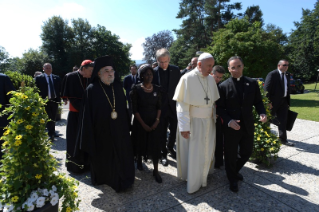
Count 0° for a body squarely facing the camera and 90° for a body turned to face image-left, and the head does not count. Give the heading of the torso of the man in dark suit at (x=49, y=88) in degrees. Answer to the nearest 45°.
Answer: approximately 0°

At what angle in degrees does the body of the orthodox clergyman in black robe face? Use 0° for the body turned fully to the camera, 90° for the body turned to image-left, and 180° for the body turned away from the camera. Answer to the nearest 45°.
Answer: approximately 315°

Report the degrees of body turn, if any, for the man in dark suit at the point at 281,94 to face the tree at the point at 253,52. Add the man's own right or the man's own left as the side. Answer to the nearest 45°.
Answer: approximately 135° to the man's own left

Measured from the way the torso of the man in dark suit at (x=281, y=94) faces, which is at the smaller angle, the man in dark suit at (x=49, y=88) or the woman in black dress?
the woman in black dress

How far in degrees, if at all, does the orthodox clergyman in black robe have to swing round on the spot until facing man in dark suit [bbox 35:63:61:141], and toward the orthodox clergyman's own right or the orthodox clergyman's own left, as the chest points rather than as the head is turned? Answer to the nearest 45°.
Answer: approximately 180°

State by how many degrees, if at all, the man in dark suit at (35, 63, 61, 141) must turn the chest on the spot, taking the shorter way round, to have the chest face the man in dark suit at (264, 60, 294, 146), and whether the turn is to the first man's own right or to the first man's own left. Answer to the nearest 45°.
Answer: approximately 45° to the first man's own left

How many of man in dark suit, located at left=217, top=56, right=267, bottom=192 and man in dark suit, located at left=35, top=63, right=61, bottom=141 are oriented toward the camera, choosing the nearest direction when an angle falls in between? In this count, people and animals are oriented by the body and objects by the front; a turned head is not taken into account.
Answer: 2

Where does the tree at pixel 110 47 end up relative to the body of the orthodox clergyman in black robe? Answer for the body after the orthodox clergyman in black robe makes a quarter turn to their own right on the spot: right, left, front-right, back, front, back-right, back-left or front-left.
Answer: back-right

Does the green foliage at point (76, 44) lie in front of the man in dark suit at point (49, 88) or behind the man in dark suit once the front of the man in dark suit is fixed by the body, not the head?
behind

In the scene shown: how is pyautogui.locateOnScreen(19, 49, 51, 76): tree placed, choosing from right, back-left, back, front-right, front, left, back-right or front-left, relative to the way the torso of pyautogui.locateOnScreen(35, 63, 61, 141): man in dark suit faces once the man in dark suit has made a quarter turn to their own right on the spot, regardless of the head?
right

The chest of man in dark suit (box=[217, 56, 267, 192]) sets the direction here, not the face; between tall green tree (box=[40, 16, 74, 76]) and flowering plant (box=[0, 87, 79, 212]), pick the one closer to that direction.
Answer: the flowering plant

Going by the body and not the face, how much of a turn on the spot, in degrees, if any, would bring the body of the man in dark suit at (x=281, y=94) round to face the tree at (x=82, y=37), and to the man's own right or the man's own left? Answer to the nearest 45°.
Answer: approximately 180°

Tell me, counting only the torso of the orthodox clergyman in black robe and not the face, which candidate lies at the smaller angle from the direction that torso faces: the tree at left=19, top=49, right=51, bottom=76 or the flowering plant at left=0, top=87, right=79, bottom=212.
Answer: the flowering plant
